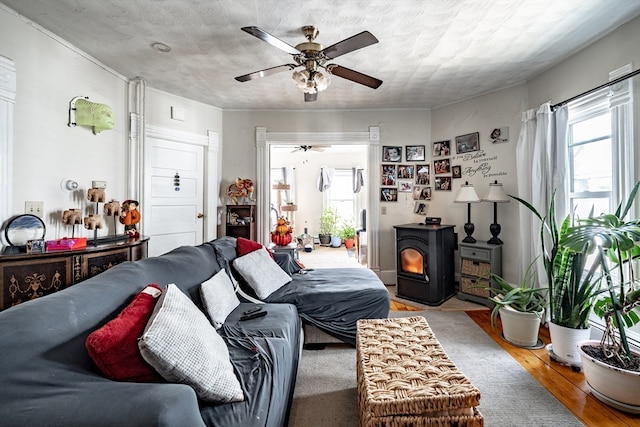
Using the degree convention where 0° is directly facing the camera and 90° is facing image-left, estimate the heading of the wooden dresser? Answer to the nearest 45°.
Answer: approximately 315°

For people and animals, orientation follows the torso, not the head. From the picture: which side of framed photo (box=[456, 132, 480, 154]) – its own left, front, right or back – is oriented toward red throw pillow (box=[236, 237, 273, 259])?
front

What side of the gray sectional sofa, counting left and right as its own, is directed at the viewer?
right

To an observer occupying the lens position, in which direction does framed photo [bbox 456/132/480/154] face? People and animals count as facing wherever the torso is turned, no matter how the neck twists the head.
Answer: facing the viewer and to the left of the viewer

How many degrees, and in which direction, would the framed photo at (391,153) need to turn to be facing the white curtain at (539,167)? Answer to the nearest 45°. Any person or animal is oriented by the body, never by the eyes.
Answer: approximately 45° to its left

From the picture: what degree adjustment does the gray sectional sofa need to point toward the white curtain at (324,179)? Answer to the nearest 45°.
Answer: approximately 45° to its left

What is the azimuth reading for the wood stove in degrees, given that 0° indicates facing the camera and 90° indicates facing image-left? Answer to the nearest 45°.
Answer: approximately 45°

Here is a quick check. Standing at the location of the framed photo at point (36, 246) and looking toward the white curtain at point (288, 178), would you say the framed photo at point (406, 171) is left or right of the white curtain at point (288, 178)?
right

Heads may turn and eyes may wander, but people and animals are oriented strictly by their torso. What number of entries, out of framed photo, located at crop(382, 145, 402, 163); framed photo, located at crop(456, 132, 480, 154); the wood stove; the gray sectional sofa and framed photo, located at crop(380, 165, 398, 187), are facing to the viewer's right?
1

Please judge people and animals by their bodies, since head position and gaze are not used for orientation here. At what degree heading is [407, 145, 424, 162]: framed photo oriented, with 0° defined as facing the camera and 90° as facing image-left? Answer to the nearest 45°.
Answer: approximately 0°

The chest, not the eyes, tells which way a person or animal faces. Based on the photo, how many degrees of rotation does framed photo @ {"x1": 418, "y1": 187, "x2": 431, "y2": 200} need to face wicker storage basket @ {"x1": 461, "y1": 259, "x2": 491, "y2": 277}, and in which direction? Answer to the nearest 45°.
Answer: approximately 45° to its left
